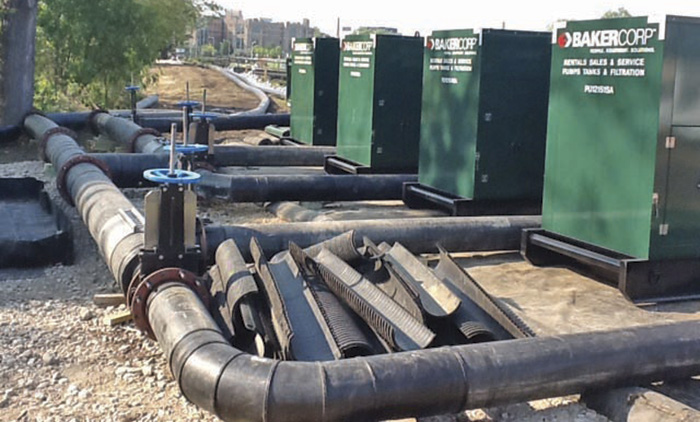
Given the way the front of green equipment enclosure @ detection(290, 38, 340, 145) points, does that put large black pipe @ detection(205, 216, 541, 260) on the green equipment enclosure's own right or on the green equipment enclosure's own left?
on the green equipment enclosure's own left

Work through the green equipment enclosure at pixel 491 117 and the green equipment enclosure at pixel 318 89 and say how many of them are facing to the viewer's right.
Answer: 0

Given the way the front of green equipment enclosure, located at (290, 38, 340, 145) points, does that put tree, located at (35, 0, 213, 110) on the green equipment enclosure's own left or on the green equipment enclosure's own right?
on the green equipment enclosure's own right

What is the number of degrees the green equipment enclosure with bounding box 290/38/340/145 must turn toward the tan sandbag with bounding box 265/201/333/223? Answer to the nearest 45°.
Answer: approximately 45° to its left

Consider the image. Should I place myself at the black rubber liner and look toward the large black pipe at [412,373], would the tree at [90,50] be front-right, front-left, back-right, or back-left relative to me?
back-left

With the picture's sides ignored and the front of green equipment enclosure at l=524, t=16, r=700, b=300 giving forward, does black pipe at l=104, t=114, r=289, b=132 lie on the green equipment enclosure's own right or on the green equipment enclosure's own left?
on the green equipment enclosure's own right

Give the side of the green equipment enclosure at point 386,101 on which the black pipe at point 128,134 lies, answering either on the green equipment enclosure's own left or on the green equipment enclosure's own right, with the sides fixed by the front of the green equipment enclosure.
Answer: on the green equipment enclosure's own right

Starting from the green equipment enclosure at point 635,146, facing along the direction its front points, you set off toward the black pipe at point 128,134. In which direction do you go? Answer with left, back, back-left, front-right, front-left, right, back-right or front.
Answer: right

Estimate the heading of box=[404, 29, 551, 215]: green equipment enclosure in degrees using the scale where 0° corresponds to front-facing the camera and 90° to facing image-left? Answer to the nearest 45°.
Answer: approximately 45°

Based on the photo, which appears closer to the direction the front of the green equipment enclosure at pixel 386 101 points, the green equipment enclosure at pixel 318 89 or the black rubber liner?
the black rubber liner

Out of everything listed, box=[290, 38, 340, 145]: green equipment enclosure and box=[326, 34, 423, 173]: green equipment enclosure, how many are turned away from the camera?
0

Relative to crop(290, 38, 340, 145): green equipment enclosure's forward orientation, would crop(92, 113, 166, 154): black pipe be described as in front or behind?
in front
